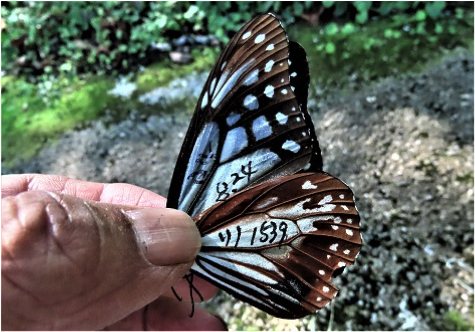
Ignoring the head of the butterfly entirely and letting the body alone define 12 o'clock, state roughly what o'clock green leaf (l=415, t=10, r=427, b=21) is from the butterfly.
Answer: The green leaf is roughly at 4 o'clock from the butterfly.

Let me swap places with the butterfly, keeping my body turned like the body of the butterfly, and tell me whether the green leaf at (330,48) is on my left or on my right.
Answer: on my right

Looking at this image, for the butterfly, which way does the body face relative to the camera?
to the viewer's left

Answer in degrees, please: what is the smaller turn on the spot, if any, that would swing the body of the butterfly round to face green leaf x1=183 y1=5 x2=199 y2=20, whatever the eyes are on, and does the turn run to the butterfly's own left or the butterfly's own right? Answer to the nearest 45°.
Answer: approximately 90° to the butterfly's own right

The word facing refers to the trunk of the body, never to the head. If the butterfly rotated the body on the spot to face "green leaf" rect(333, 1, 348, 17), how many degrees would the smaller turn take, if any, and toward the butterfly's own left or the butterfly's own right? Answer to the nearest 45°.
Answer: approximately 90° to the butterfly's own right

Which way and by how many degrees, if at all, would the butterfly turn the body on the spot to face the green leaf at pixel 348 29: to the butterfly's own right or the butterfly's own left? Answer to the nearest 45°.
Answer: approximately 90° to the butterfly's own right

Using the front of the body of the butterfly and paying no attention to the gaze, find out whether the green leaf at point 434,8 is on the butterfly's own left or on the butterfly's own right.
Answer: on the butterfly's own right

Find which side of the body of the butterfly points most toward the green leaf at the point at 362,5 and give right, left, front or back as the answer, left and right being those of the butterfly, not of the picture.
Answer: right

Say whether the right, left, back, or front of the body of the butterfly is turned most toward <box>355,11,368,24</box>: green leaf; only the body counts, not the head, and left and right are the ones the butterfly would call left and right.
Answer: right

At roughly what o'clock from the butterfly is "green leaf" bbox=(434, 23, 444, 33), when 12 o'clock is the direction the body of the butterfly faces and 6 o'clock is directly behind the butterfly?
The green leaf is roughly at 4 o'clock from the butterfly.

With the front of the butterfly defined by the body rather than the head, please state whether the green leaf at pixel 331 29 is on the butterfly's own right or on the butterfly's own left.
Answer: on the butterfly's own right
